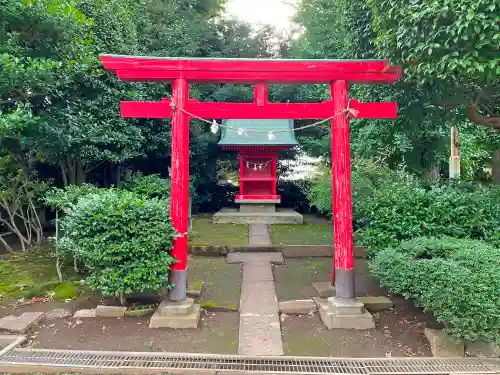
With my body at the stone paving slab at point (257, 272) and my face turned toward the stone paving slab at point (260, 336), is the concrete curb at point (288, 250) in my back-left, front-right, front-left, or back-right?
back-left

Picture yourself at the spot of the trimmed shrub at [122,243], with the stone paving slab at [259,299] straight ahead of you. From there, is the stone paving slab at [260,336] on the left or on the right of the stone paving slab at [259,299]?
right

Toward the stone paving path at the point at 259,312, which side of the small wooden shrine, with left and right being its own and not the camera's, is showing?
front

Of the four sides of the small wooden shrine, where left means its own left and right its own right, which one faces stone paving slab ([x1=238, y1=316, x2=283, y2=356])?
front

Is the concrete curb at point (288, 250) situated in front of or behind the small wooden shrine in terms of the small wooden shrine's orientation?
in front

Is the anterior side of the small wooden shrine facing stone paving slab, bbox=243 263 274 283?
yes

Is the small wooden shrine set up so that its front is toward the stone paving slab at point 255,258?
yes

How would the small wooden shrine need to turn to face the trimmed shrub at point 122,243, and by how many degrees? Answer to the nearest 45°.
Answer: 0° — it already faces it

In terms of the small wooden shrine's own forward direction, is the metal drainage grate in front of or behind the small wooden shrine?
in front

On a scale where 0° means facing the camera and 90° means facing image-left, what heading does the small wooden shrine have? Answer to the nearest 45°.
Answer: approximately 0°
